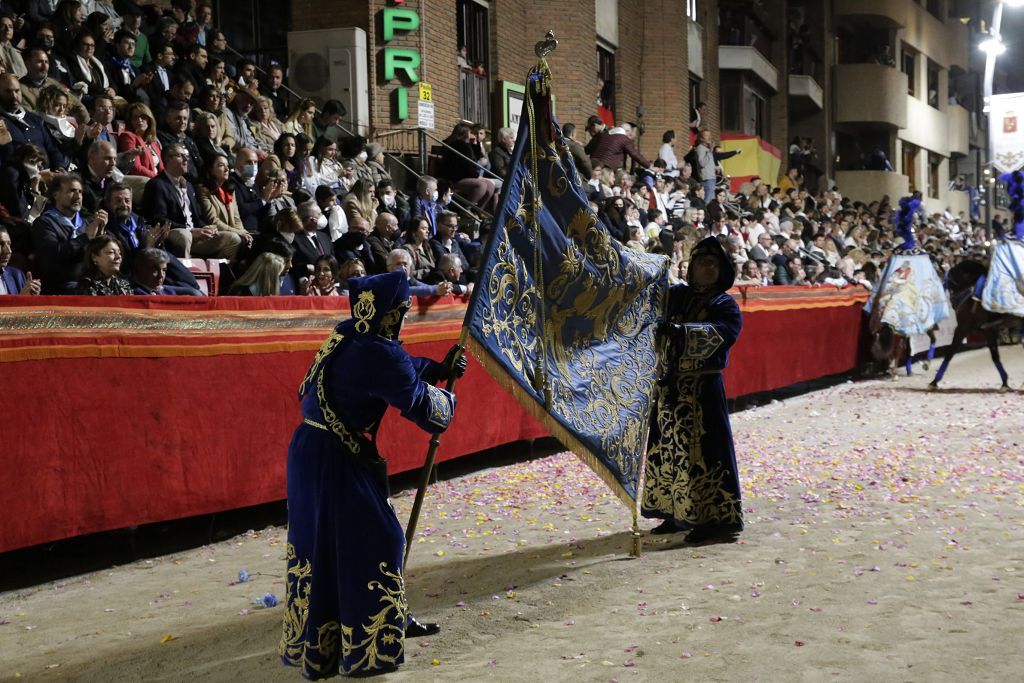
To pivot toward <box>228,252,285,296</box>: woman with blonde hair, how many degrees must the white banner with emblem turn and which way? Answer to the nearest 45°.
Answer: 0° — it already faces them

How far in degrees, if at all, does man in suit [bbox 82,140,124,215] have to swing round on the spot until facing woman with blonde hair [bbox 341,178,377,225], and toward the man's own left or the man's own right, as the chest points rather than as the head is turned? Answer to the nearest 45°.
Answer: approximately 90° to the man's own left

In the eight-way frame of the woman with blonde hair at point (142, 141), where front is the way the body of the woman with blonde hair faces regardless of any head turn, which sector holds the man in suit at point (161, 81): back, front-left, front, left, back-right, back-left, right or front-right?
back-left

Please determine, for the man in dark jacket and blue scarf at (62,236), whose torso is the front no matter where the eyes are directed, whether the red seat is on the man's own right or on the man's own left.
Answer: on the man's own left

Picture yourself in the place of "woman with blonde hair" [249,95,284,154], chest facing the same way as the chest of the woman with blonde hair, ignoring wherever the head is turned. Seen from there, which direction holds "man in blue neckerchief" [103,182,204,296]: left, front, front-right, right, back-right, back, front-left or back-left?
front-right

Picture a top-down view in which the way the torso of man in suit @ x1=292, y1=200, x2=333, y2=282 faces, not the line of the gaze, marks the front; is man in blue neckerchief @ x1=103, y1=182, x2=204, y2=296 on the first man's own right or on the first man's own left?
on the first man's own right

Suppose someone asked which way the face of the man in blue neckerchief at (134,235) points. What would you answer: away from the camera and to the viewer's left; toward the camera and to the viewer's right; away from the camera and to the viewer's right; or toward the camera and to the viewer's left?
toward the camera and to the viewer's right

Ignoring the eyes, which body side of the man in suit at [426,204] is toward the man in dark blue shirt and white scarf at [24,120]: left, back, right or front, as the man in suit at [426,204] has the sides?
right

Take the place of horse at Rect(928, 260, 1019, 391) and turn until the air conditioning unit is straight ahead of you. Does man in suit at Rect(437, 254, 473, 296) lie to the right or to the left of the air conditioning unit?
left

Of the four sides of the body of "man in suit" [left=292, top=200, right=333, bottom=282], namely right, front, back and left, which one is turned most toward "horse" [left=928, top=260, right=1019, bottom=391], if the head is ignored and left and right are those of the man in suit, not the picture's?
left

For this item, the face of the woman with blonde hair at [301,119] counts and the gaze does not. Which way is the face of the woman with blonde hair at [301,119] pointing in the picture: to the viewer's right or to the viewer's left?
to the viewer's right

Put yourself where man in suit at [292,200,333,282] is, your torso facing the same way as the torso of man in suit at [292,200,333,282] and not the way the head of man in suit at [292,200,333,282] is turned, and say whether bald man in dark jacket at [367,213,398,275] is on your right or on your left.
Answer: on your left
